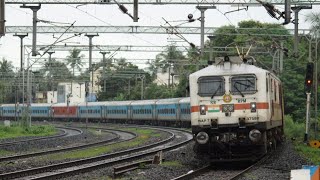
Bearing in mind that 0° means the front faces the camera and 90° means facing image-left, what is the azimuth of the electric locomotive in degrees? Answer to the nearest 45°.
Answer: approximately 0°

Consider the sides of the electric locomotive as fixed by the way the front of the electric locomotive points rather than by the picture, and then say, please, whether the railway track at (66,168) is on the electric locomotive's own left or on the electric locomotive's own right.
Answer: on the electric locomotive's own right
